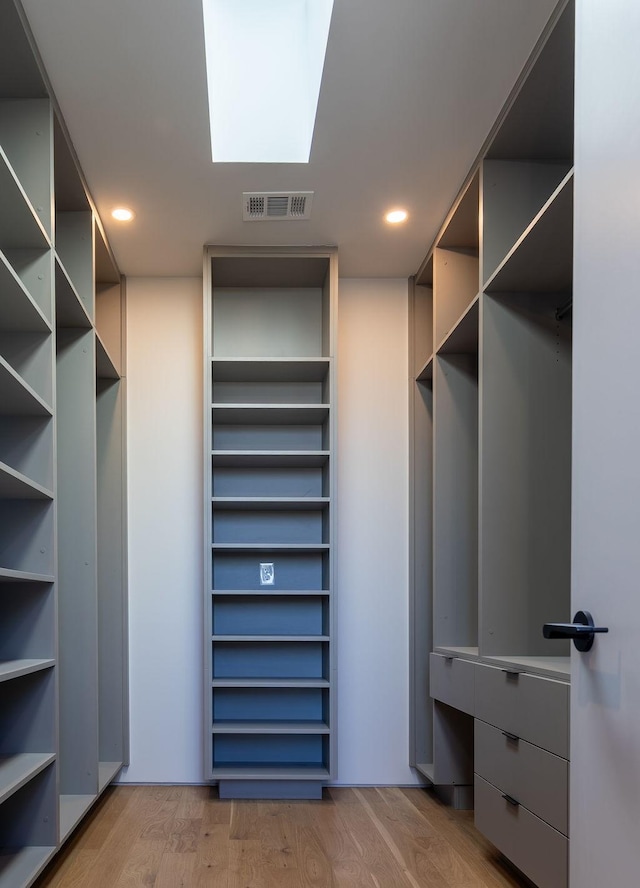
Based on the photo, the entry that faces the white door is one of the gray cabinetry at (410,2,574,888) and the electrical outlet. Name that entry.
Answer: the electrical outlet

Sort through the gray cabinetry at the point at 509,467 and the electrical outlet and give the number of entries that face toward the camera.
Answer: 1

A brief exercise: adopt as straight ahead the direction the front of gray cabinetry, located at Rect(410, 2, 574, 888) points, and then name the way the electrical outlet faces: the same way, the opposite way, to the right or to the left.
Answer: to the left

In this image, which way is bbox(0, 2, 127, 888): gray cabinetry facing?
to the viewer's right

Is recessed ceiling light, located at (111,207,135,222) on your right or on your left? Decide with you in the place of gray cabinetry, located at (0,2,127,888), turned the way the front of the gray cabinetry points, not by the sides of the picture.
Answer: on your left

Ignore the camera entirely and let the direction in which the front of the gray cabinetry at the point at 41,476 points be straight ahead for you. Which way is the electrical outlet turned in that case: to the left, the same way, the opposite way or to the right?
to the right

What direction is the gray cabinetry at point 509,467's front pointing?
to the viewer's left

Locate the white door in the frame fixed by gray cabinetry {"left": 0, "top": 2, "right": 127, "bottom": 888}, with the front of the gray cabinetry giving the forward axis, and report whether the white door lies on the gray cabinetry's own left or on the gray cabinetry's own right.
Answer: on the gray cabinetry's own right

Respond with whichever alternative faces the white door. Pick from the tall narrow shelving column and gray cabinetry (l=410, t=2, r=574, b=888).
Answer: the tall narrow shelving column

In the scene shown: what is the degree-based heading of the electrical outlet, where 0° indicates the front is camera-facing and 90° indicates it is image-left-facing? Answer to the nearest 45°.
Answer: approximately 0°

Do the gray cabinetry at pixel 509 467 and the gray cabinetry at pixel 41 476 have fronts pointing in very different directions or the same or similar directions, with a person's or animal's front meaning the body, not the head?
very different directions
